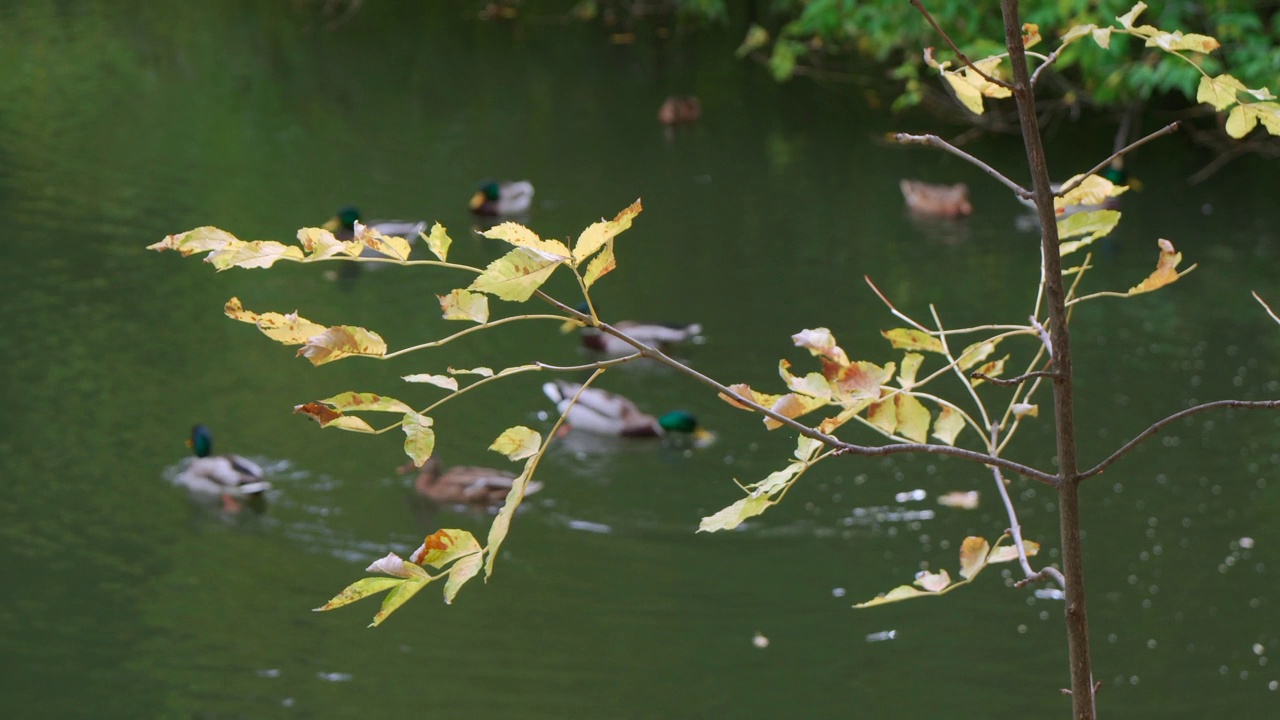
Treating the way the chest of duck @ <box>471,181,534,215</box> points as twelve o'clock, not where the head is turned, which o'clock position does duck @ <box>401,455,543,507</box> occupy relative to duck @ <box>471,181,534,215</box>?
duck @ <box>401,455,543,507</box> is roughly at 9 o'clock from duck @ <box>471,181,534,215</box>.

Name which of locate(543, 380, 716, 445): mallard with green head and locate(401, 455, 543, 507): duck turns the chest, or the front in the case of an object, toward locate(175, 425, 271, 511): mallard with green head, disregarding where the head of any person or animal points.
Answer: the duck

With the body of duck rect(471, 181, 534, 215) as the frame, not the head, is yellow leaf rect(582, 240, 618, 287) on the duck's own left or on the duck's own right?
on the duck's own left

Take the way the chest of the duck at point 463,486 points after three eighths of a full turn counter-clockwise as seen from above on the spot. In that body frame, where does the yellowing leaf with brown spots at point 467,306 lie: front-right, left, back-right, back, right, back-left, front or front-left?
front-right

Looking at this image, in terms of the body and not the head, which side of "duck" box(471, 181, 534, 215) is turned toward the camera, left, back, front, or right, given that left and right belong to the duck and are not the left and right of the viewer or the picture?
left

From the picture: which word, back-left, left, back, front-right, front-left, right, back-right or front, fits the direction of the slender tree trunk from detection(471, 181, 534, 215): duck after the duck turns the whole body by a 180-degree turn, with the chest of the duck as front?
right

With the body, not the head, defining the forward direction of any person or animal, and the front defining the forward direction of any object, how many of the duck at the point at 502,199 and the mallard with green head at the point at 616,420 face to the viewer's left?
1

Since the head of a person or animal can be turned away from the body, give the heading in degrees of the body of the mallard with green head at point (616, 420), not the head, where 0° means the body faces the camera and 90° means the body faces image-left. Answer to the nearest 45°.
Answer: approximately 270°

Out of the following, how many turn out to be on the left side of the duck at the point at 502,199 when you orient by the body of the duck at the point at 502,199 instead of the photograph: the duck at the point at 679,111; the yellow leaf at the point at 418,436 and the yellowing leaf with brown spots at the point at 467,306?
2

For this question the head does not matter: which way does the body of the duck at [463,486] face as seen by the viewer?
to the viewer's left

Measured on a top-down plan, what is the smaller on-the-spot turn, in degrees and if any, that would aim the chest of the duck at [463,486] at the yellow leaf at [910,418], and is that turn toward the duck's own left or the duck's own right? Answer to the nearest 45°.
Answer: approximately 90° to the duck's own left

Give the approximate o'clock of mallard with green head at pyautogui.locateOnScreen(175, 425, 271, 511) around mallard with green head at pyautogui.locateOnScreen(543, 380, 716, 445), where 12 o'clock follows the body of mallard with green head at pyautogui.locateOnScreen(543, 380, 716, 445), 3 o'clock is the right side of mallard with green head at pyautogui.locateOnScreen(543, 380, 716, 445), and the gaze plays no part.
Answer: mallard with green head at pyautogui.locateOnScreen(175, 425, 271, 511) is roughly at 5 o'clock from mallard with green head at pyautogui.locateOnScreen(543, 380, 716, 445).

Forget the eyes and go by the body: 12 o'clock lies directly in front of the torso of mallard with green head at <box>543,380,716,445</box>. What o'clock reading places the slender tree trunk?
The slender tree trunk is roughly at 3 o'clock from the mallard with green head.

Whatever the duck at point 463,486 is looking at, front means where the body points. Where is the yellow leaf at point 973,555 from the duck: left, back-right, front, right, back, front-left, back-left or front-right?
left
